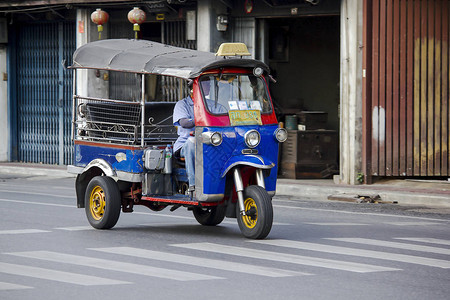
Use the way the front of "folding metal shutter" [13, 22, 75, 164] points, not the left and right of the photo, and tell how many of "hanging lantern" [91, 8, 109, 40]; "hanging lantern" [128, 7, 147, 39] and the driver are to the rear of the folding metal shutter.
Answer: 0

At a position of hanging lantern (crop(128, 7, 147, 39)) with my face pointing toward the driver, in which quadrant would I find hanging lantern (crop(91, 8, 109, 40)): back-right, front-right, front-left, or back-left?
back-right

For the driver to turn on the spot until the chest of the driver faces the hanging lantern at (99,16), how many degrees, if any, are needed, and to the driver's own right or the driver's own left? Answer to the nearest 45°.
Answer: approximately 135° to the driver's own left

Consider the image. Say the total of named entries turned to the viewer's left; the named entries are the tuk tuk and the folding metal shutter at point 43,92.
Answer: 0

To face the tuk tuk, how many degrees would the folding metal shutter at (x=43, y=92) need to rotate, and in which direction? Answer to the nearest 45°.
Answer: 0° — it already faces it

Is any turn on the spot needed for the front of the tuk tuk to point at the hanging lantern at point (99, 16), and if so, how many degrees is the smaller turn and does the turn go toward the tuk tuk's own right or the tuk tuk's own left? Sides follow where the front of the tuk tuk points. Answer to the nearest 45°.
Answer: approximately 135° to the tuk tuk's own left

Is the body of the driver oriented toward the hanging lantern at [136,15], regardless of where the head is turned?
no

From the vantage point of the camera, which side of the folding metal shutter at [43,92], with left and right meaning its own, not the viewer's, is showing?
front

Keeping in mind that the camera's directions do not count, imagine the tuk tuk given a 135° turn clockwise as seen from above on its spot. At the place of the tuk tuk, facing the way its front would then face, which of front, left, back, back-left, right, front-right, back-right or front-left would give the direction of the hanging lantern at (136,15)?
right

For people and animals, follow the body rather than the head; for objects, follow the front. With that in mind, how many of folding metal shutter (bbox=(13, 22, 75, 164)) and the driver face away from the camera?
0

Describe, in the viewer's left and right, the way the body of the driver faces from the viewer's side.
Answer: facing the viewer and to the right of the viewer
